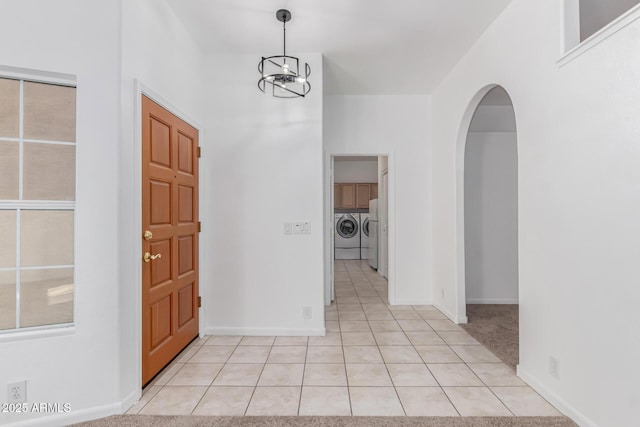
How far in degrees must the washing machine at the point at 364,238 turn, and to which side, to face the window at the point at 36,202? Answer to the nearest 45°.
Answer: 0° — it already faces it

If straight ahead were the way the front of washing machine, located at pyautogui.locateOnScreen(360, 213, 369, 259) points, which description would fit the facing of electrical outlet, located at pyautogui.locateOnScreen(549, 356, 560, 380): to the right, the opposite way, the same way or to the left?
to the right

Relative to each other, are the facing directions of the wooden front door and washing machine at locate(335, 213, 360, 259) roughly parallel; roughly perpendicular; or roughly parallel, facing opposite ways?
roughly perpendicular

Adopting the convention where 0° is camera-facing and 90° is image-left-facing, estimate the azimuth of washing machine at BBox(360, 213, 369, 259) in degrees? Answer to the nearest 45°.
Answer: approximately 0°

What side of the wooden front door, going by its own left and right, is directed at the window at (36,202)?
right

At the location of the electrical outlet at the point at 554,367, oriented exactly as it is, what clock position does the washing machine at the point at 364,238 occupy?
The washing machine is roughly at 3 o'clock from the electrical outlet.
